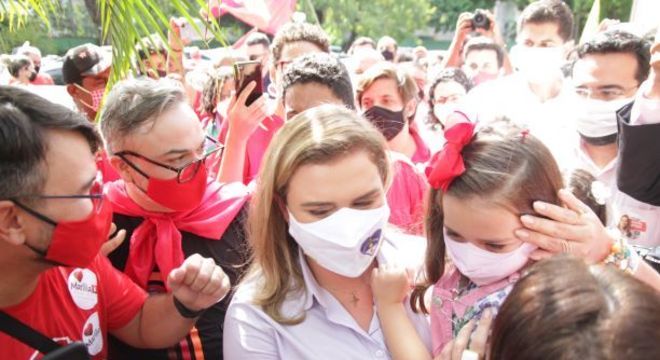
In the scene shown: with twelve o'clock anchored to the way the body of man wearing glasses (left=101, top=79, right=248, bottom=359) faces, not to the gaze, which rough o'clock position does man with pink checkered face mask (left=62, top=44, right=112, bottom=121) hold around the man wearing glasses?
The man with pink checkered face mask is roughly at 5 o'clock from the man wearing glasses.

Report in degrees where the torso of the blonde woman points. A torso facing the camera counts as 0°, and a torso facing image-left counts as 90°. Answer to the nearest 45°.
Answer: approximately 315°

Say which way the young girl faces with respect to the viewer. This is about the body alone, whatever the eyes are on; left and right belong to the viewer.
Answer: facing the viewer

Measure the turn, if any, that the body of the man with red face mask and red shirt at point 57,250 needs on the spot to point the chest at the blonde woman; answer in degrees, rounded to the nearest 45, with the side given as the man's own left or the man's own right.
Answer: approximately 45° to the man's own left

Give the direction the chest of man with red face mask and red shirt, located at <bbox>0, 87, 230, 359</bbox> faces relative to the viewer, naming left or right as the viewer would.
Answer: facing the viewer and to the right of the viewer

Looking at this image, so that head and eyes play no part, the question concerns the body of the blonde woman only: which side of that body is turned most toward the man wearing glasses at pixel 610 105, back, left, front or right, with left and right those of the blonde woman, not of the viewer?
left

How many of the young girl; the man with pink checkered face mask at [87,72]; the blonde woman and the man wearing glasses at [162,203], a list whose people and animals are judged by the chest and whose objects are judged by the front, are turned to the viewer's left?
0

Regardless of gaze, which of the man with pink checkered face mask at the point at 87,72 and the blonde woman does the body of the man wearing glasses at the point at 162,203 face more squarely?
the blonde woman

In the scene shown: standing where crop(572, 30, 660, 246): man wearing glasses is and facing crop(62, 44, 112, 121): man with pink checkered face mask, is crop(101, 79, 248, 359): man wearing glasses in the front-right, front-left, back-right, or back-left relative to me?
front-left

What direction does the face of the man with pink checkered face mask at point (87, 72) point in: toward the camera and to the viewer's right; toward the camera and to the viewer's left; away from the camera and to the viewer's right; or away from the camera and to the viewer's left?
toward the camera and to the viewer's right

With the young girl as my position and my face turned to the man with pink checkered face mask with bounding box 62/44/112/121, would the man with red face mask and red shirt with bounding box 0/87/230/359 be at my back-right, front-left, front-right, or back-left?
front-left

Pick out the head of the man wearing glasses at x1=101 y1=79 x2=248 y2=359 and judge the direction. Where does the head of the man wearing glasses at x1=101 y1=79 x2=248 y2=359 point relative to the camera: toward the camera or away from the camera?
toward the camera

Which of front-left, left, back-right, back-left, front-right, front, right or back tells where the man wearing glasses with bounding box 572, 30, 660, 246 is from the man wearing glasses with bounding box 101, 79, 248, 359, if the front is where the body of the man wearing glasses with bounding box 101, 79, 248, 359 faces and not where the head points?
front-left

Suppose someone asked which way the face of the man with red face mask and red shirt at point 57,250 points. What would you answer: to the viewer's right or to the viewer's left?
to the viewer's right

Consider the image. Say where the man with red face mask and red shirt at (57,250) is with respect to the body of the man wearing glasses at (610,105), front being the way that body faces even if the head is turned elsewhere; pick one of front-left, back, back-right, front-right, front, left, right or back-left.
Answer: front
